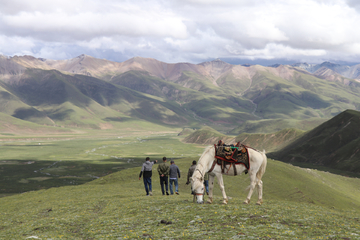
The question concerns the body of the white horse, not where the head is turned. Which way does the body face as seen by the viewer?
to the viewer's left
